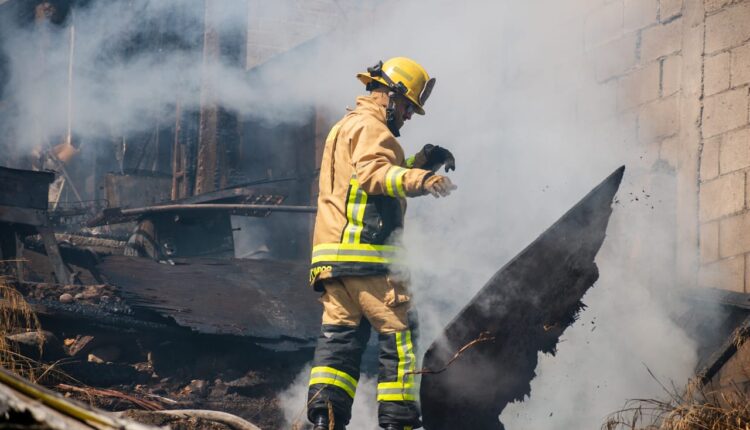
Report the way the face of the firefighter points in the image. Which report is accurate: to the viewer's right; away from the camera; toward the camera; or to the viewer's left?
to the viewer's right

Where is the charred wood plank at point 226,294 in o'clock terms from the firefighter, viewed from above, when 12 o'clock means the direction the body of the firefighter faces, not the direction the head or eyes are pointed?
The charred wood plank is roughly at 8 o'clock from the firefighter.

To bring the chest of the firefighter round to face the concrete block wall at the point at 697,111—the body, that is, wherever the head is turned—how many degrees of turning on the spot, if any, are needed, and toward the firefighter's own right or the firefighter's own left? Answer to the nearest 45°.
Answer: approximately 45° to the firefighter's own left

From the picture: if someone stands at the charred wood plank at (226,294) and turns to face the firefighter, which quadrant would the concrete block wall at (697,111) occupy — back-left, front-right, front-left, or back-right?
front-left

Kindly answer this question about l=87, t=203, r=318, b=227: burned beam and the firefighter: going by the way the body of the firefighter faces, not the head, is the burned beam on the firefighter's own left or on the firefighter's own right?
on the firefighter's own left

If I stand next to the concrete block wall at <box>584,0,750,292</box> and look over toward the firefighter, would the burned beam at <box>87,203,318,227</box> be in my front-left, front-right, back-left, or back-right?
front-right

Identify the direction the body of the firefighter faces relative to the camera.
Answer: to the viewer's right

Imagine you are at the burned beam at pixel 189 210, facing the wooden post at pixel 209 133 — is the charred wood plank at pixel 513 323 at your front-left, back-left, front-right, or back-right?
back-right

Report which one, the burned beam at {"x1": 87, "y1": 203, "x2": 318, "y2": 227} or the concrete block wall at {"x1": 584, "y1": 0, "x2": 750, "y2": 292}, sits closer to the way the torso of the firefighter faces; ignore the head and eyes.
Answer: the concrete block wall

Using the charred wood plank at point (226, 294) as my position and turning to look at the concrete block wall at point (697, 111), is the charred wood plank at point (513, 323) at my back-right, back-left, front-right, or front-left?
front-right

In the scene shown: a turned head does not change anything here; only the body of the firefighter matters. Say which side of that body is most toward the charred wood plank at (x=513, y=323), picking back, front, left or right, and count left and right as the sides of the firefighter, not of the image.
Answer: front

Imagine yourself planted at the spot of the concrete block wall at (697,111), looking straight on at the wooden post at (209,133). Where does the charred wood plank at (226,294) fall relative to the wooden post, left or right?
left

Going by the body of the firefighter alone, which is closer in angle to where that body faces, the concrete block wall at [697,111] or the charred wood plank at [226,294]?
the concrete block wall

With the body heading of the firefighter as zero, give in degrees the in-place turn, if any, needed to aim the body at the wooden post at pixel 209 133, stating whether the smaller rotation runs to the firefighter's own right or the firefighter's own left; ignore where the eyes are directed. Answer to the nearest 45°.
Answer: approximately 90° to the firefighter's own left
